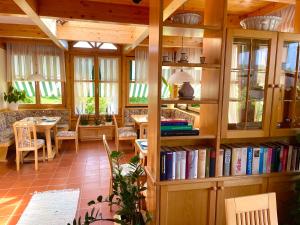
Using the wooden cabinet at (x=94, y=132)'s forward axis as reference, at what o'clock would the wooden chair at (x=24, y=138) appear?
The wooden chair is roughly at 1 o'clock from the wooden cabinet.

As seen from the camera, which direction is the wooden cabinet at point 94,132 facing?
toward the camera

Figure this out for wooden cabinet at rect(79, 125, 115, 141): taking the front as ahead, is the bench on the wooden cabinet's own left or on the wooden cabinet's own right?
on the wooden cabinet's own right

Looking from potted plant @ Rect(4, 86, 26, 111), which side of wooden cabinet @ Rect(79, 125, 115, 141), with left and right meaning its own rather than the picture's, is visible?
right

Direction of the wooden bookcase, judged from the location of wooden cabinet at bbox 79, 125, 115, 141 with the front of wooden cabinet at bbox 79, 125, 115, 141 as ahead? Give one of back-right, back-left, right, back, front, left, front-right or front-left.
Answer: front

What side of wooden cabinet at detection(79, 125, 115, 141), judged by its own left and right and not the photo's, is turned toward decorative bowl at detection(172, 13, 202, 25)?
front

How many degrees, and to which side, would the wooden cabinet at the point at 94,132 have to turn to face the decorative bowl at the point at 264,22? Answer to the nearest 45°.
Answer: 0° — it already faces it

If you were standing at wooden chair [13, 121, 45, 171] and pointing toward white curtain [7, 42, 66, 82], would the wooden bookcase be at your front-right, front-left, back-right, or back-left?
back-right

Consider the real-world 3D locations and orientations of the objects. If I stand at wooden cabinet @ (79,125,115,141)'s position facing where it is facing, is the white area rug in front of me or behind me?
in front

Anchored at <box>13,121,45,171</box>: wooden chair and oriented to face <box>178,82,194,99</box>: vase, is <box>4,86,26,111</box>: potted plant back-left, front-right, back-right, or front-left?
back-left

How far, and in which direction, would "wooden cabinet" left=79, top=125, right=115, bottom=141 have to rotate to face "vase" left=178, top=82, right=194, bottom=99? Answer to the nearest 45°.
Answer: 0° — it already faces it
